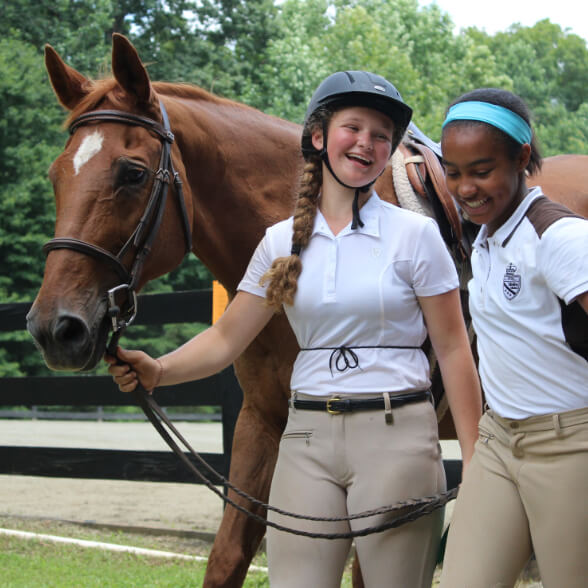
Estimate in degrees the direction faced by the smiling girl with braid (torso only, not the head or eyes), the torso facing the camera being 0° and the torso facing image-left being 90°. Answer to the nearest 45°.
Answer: approximately 0°

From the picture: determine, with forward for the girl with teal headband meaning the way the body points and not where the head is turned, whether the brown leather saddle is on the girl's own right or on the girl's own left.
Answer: on the girl's own right

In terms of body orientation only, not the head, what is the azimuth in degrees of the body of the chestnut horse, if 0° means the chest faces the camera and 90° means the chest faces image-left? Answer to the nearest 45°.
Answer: approximately 45°

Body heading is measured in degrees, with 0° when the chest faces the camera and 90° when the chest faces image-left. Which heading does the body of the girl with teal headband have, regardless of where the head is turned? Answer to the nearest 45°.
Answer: approximately 45°

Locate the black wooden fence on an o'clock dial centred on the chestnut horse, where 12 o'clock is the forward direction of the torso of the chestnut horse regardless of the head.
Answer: The black wooden fence is roughly at 4 o'clock from the chestnut horse.

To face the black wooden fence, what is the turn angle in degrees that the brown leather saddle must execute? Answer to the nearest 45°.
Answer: approximately 90° to its right
